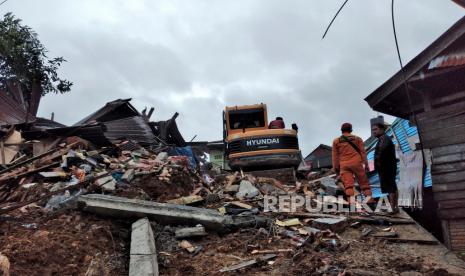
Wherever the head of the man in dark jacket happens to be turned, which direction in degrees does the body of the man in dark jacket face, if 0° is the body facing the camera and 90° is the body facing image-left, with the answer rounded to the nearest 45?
approximately 90°

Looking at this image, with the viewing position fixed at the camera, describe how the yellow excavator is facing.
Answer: facing away from the viewer

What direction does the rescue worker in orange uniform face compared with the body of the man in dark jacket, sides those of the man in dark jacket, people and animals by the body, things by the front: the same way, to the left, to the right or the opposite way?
to the right

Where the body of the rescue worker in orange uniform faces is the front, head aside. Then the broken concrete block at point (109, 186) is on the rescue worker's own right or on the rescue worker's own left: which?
on the rescue worker's own left

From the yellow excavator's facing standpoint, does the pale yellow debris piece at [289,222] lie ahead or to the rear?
to the rear

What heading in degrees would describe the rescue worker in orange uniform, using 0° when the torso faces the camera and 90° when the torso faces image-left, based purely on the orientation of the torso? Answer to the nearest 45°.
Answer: approximately 180°

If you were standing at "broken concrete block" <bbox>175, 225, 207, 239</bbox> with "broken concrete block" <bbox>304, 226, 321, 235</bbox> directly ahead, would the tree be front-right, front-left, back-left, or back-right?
back-left
